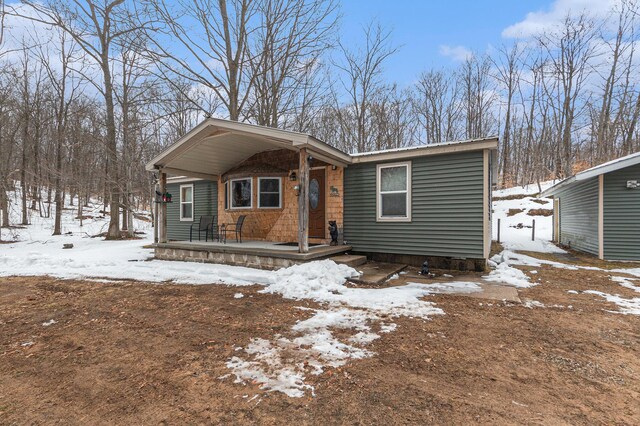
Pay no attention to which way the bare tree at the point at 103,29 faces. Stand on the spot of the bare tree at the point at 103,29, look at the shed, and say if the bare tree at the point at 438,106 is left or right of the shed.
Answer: left

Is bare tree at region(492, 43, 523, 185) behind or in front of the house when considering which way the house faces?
behind

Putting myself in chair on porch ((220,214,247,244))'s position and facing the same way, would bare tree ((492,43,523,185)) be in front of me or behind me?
behind

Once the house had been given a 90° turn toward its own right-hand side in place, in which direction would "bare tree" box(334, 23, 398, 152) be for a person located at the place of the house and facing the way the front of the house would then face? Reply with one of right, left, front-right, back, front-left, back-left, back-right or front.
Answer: front-right

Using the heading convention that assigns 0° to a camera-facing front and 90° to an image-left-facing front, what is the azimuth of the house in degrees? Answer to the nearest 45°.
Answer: approximately 45°

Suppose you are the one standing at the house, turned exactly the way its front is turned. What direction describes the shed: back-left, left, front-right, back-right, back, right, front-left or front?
back-left
